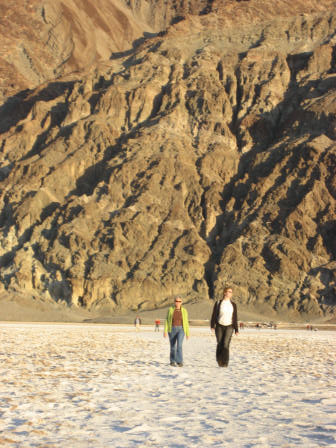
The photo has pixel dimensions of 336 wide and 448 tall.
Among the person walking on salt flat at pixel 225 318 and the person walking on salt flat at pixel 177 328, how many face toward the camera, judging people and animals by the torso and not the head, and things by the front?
2

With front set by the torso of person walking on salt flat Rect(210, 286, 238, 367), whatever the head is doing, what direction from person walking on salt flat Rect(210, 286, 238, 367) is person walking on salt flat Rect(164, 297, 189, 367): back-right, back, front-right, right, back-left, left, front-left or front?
back-right

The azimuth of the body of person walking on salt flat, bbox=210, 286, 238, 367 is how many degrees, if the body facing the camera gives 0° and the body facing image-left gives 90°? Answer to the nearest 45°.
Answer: approximately 0°

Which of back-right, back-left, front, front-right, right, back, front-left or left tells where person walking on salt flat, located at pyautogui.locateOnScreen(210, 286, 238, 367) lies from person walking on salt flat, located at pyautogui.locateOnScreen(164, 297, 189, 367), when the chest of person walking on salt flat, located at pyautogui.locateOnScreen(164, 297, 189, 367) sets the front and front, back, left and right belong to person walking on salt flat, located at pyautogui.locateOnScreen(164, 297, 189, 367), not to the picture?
front-left
